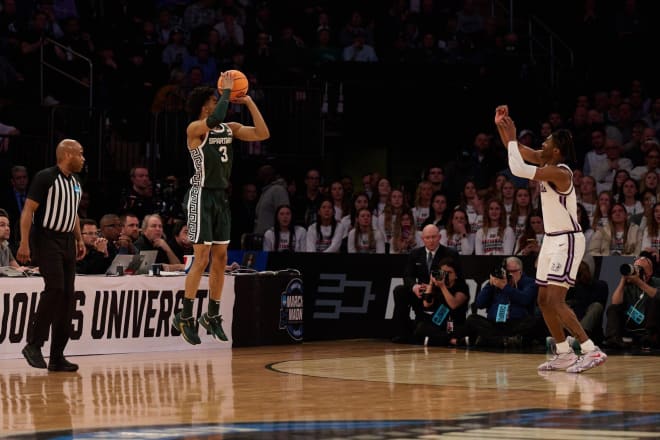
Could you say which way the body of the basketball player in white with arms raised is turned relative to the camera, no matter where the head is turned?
to the viewer's left

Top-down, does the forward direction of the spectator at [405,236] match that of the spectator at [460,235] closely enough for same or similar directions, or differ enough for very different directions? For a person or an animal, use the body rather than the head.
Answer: same or similar directions

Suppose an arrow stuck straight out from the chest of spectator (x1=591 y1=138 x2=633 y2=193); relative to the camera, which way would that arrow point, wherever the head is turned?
toward the camera

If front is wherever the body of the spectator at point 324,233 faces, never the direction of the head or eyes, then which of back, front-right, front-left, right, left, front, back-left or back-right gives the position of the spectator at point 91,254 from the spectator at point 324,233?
front-right

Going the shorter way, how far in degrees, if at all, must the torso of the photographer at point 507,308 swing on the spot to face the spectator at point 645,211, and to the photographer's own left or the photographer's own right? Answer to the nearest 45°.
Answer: approximately 180°

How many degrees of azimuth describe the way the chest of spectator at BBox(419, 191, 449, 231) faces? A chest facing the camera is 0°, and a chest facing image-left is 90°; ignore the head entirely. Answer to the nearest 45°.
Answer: approximately 0°

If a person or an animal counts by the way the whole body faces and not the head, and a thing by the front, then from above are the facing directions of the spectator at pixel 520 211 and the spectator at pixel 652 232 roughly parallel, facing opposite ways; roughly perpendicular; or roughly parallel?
roughly parallel

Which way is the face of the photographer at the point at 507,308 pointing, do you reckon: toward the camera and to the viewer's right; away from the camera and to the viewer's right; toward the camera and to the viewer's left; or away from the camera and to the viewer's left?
toward the camera and to the viewer's left

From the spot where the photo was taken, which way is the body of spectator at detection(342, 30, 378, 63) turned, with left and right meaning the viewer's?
facing the viewer

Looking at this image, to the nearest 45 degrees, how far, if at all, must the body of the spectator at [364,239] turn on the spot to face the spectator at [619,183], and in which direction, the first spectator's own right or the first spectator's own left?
approximately 90° to the first spectator's own left

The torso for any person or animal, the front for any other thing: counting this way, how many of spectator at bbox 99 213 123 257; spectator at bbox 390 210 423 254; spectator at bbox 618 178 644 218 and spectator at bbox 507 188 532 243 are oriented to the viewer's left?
0

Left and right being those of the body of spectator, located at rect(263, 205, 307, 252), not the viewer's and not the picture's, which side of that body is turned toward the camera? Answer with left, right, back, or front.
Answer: front

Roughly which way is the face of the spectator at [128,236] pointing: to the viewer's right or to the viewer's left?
to the viewer's right

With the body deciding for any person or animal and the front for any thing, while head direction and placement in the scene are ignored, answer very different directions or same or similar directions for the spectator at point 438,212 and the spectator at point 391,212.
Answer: same or similar directions

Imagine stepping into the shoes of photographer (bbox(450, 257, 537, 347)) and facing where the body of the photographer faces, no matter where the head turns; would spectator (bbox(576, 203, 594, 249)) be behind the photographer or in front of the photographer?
behind

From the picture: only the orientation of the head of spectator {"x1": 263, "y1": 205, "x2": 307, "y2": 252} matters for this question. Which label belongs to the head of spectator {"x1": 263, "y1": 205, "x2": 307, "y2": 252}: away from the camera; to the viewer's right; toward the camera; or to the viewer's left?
toward the camera

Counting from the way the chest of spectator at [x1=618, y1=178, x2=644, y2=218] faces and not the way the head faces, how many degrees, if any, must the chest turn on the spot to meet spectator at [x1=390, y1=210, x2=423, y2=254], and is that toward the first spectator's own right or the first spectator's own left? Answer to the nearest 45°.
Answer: approximately 90° to the first spectator's own right

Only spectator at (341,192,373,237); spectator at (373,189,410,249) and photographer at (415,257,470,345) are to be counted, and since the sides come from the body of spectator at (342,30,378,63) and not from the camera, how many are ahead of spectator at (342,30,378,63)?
3
